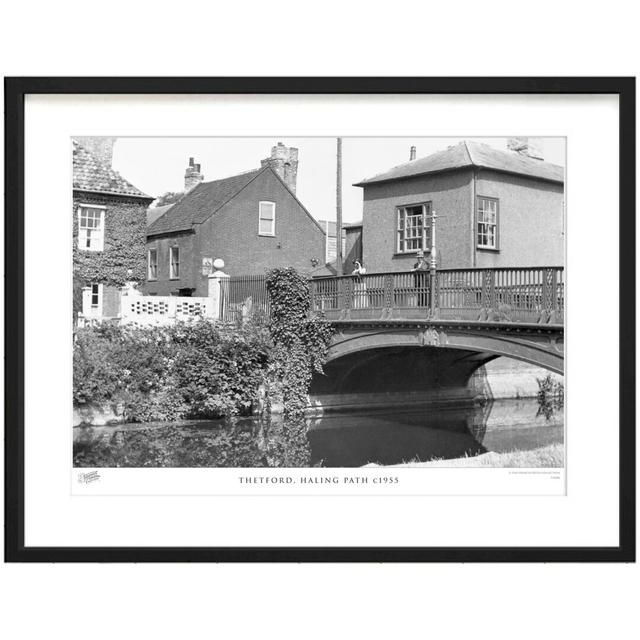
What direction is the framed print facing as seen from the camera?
toward the camera
